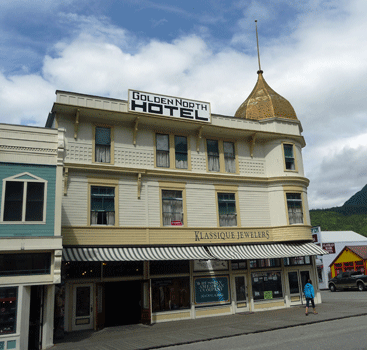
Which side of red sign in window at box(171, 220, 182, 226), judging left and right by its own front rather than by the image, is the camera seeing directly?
front

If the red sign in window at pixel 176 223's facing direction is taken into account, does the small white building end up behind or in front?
behind
